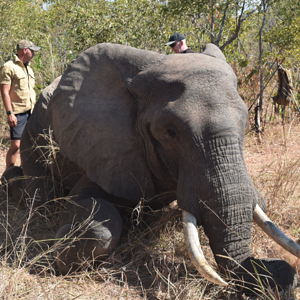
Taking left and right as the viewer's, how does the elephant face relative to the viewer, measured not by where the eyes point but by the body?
facing the viewer and to the right of the viewer

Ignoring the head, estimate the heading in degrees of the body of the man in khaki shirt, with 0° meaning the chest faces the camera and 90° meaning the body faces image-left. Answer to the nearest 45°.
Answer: approximately 315°

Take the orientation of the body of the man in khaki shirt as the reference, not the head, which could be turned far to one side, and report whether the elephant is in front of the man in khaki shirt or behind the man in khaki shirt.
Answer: in front

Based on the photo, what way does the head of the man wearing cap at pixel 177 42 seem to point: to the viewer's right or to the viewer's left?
to the viewer's left

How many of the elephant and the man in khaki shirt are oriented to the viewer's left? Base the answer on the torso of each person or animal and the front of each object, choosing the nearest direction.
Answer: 0

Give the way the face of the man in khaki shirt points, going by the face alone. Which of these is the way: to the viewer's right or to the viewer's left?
to the viewer's right

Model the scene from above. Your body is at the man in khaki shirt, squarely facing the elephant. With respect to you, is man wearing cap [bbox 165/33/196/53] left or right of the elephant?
left

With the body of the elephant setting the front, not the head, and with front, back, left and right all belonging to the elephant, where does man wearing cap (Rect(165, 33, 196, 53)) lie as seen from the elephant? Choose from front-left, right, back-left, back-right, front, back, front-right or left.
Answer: back-left

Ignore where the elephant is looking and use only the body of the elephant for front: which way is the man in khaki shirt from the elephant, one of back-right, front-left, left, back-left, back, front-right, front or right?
back

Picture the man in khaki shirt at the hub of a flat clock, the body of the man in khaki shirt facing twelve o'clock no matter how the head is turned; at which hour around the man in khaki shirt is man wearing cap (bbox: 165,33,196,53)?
The man wearing cap is roughly at 11 o'clock from the man in khaki shirt.
